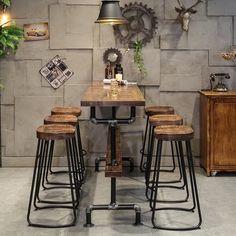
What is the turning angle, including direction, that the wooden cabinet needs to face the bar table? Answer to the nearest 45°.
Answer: approximately 45° to its right

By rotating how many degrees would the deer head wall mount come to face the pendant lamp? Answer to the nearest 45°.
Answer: approximately 45° to its right

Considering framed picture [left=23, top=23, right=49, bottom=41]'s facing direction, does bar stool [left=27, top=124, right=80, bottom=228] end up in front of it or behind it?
in front

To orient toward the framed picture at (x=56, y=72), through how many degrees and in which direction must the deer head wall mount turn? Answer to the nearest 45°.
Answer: approximately 90° to its right

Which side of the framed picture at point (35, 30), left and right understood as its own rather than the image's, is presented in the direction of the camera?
front

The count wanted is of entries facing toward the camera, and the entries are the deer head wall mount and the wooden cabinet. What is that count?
2

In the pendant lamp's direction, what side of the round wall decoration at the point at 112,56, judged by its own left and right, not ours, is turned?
front

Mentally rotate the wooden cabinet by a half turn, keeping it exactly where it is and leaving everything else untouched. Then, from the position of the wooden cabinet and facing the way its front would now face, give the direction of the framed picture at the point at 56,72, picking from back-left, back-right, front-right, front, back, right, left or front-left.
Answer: left

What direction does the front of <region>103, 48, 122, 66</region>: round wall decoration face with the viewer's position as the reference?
facing the viewer

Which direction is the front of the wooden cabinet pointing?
toward the camera

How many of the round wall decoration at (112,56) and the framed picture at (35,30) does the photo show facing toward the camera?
2

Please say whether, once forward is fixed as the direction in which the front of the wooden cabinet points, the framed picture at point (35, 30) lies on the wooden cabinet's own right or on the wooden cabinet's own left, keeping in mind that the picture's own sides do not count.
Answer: on the wooden cabinet's own right
